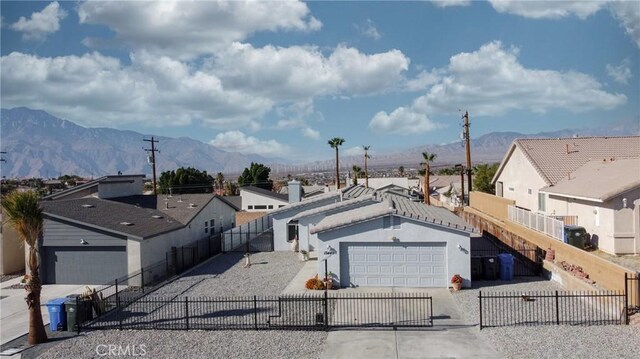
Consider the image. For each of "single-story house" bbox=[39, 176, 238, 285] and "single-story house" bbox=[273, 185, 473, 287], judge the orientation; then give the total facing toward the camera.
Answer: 2

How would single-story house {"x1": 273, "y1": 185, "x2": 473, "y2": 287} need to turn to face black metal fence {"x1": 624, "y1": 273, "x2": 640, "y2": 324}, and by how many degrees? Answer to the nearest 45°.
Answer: approximately 45° to its left

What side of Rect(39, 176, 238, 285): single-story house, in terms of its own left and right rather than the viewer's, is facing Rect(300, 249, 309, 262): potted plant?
left

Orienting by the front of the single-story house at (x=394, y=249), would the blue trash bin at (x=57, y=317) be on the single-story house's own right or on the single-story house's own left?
on the single-story house's own right

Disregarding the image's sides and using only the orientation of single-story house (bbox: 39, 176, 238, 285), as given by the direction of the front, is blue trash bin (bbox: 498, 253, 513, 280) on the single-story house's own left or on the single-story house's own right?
on the single-story house's own left

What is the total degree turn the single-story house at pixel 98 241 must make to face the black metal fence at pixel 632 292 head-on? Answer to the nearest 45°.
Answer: approximately 45° to its left

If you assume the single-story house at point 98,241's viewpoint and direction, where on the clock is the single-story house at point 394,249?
the single-story house at point 394,249 is roughly at 10 o'clock from the single-story house at point 98,241.

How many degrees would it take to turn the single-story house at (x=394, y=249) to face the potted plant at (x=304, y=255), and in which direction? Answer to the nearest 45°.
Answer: approximately 135° to its right

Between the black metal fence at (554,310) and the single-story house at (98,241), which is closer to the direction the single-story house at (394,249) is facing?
the black metal fence

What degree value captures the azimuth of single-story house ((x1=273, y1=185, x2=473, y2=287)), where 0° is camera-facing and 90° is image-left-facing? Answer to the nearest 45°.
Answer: approximately 0°

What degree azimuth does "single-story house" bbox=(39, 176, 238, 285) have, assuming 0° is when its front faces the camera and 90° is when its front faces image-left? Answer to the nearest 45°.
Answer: approximately 0°

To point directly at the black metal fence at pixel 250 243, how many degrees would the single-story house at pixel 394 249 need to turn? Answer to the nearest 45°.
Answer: approximately 135° to its right
